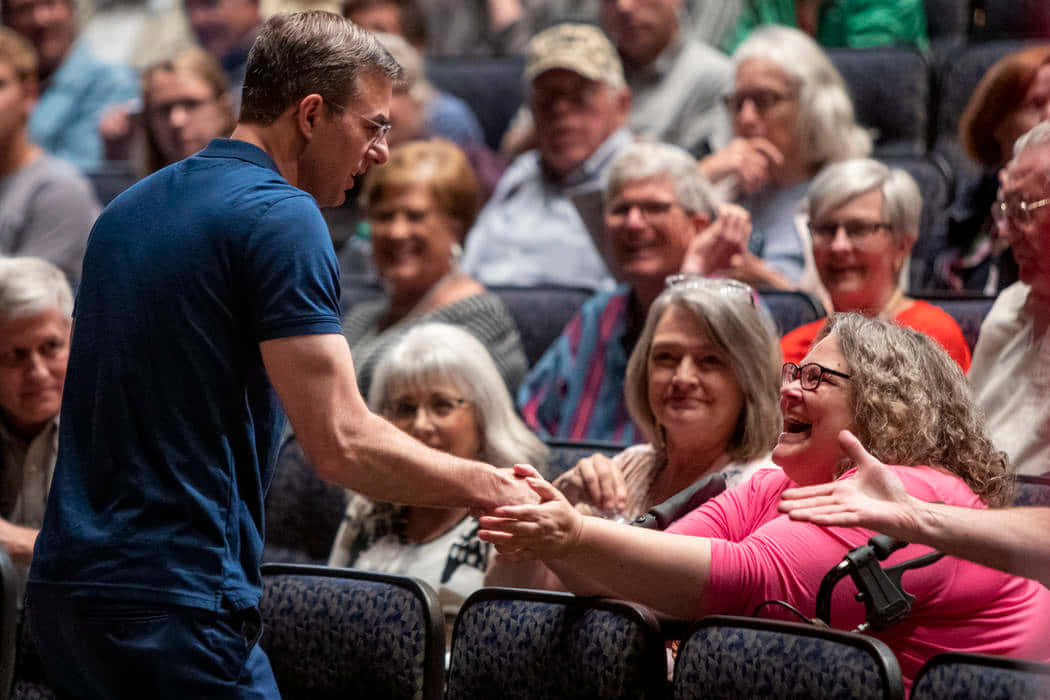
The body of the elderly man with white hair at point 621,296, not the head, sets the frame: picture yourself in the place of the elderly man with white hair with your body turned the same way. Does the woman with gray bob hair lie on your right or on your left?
on your left

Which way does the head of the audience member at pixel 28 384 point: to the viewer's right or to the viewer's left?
to the viewer's right

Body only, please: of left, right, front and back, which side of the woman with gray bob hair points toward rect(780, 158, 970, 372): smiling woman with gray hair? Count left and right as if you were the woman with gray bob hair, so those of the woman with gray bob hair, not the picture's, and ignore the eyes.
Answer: back

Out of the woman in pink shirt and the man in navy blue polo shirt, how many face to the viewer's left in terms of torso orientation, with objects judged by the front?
1

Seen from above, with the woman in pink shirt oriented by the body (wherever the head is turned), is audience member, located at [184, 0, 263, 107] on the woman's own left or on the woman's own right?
on the woman's own right

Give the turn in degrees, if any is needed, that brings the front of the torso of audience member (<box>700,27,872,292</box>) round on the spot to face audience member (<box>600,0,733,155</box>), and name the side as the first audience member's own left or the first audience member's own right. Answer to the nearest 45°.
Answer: approximately 90° to the first audience member's own right

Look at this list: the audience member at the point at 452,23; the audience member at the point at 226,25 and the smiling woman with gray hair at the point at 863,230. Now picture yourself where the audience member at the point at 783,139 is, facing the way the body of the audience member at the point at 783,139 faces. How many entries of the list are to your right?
2

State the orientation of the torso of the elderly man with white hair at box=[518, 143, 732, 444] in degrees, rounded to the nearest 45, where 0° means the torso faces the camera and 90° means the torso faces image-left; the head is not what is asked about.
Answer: approximately 45°

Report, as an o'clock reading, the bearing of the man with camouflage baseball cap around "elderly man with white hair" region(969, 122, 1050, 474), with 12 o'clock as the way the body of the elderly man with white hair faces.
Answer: The man with camouflage baseball cap is roughly at 3 o'clock from the elderly man with white hair.

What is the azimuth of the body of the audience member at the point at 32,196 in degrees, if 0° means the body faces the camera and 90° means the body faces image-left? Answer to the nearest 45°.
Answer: approximately 45°

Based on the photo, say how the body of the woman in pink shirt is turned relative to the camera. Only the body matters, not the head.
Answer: to the viewer's left

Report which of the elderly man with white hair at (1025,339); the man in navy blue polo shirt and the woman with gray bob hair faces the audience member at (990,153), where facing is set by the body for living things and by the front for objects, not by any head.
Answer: the man in navy blue polo shirt
